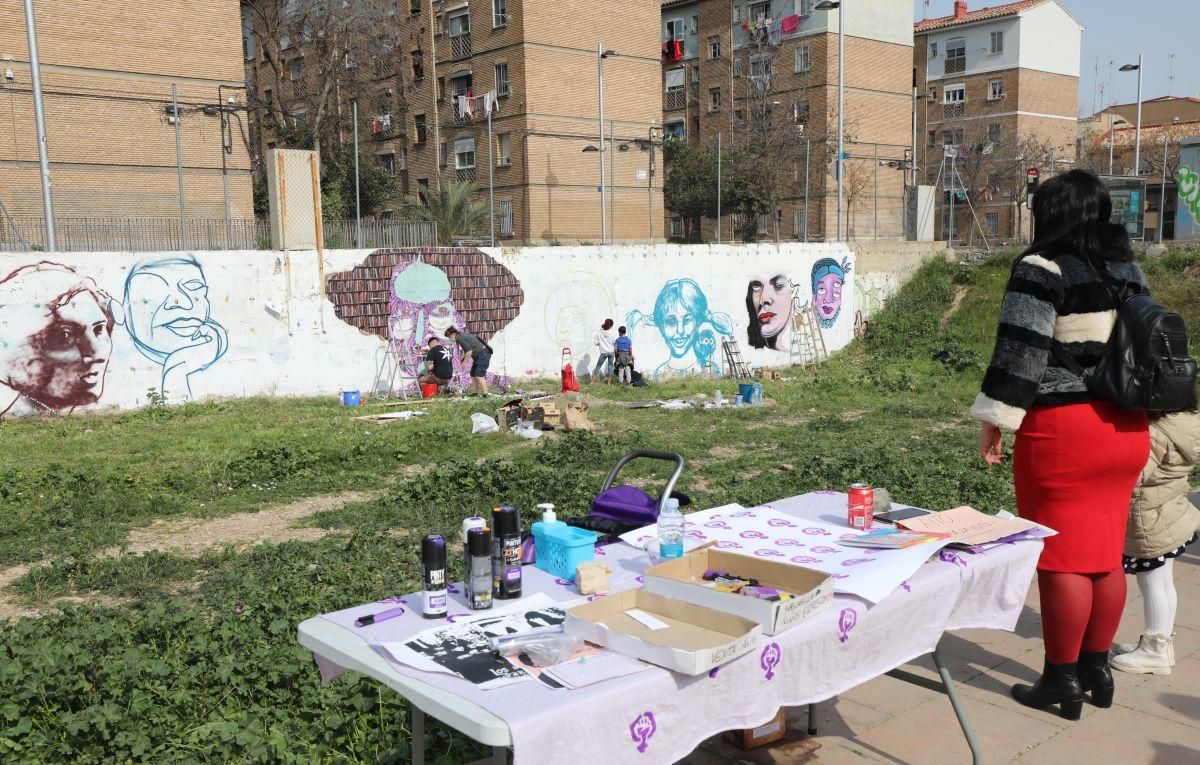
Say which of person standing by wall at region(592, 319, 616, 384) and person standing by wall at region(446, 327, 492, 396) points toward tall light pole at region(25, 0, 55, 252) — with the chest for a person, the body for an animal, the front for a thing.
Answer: person standing by wall at region(446, 327, 492, 396)

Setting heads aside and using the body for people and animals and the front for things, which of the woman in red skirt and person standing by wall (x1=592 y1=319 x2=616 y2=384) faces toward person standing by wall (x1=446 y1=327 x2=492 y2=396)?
the woman in red skirt

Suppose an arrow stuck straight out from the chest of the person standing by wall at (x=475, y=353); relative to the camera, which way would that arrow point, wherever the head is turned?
to the viewer's left

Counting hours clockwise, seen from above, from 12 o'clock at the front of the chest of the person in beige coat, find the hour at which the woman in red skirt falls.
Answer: The woman in red skirt is roughly at 10 o'clock from the person in beige coat.

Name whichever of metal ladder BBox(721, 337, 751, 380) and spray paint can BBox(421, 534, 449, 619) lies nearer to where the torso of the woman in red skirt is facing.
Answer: the metal ladder

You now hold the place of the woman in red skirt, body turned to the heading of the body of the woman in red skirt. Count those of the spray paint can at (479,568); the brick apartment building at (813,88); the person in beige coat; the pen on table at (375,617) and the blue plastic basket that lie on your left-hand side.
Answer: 3

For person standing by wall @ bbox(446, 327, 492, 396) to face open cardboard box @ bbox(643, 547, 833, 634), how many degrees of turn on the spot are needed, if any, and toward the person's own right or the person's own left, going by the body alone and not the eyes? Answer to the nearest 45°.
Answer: approximately 90° to the person's own left

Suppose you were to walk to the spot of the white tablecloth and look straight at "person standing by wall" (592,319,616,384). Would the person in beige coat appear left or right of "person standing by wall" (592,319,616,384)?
right

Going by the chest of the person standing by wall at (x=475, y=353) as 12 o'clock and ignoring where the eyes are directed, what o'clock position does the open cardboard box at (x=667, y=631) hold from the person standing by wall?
The open cardboard box is roughly at 9 o'clock from the person standing by wall.

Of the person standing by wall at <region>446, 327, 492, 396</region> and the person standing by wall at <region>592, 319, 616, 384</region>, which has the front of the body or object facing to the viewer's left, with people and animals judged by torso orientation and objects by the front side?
the person standing by wall at <region>446, 327, 492, 396</region>

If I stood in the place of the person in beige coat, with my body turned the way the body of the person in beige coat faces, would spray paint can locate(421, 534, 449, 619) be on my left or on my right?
on my left
